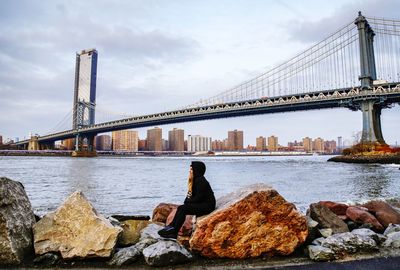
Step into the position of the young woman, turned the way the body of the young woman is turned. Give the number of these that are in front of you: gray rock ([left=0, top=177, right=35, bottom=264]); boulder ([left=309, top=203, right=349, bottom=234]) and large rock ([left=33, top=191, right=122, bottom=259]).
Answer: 2

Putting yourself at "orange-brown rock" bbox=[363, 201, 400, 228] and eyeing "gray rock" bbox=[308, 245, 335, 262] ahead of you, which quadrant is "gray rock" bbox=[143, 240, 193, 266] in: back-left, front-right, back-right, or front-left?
front-right

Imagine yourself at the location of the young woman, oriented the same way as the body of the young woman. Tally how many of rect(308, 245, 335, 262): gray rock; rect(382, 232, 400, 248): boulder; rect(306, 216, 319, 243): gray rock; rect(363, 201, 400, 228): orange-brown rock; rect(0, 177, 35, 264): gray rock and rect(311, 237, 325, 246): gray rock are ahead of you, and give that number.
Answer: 1

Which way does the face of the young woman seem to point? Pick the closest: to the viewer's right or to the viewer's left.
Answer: to the viewer's left

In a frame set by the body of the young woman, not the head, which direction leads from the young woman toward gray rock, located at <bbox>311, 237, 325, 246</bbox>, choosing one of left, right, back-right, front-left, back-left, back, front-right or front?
back

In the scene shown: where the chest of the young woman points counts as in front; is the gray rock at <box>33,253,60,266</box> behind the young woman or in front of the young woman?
in front

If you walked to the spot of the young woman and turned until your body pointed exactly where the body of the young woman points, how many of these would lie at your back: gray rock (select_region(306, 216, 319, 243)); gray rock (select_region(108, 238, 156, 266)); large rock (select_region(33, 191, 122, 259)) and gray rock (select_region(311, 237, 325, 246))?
2

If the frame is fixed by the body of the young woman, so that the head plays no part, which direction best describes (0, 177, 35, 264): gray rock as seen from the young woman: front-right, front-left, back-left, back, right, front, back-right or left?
front

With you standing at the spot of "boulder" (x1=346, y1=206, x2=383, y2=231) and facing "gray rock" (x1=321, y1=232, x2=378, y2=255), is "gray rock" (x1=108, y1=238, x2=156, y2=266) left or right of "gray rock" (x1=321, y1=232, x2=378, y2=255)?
right
